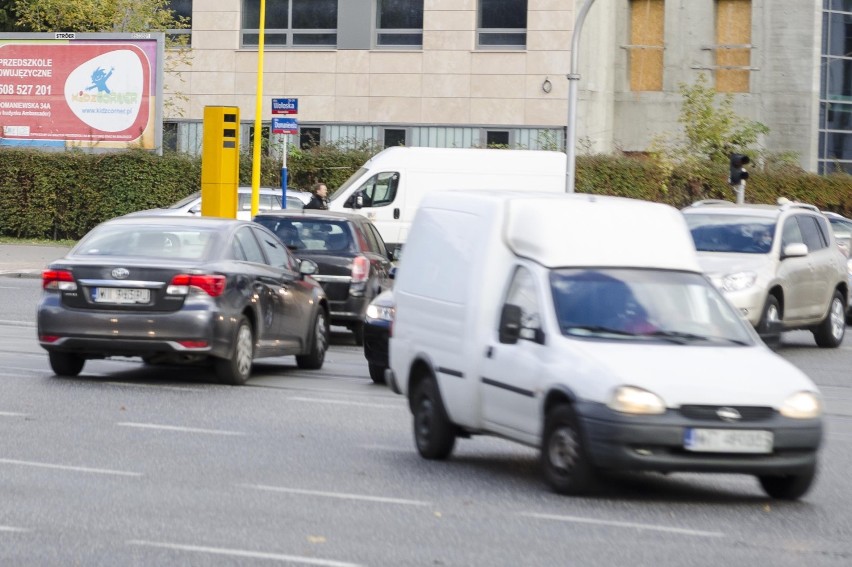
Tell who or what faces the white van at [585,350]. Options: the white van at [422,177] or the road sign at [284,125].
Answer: the road sign

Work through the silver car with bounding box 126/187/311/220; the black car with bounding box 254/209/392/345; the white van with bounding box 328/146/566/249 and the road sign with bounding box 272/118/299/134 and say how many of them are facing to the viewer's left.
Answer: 2

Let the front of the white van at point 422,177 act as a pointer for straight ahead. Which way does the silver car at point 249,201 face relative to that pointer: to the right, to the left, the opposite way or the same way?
the same way

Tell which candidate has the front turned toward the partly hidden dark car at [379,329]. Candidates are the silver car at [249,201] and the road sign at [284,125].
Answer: the road sign

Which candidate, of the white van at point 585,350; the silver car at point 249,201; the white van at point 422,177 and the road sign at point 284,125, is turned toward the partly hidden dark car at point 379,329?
the road sign

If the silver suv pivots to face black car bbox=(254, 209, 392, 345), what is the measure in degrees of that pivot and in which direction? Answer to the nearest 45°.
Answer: approximately 45° to its right

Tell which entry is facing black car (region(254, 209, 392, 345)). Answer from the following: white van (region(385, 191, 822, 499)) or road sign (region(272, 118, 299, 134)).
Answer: the road sign

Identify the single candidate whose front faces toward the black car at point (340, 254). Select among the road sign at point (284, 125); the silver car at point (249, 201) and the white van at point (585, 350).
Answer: the road sign

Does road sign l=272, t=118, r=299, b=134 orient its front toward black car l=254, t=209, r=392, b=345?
yes

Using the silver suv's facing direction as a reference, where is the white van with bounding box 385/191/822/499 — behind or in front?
in front

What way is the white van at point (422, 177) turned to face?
to the viewer's left

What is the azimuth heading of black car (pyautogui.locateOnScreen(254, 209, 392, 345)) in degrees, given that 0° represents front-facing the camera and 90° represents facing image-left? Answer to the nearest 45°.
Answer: approximately 225°

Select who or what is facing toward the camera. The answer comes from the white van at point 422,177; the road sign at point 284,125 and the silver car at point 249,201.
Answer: the road sign

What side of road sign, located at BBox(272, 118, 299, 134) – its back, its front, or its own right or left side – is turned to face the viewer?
front

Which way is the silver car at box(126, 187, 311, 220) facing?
to the viewer's left
